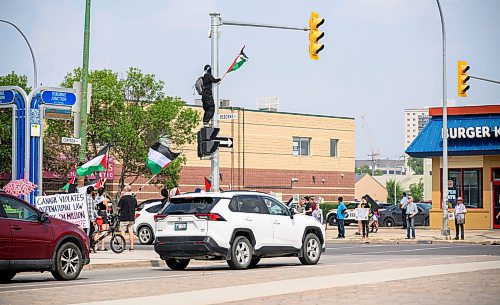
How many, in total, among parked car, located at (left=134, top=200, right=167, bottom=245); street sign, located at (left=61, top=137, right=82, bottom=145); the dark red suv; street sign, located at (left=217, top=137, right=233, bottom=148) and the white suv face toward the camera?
2

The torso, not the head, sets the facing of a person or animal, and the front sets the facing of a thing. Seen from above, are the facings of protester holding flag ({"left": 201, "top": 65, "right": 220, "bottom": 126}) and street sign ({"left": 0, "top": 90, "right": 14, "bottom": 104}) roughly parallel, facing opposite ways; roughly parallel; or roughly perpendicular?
roughly perpendicular

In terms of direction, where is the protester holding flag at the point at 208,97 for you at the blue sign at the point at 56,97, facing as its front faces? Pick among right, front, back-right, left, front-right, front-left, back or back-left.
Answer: front-left

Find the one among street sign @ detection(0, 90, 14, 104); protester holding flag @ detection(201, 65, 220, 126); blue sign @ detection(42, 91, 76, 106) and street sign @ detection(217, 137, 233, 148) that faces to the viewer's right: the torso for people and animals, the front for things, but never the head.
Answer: the protester holding flag

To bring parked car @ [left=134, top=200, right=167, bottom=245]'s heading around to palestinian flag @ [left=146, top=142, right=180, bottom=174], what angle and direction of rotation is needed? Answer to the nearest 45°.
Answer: approximately 135° to its right

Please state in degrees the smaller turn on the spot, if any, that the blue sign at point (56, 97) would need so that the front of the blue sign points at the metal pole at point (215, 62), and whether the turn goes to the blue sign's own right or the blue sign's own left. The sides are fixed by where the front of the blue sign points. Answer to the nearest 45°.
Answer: approximately 45° to the blue sign's own left

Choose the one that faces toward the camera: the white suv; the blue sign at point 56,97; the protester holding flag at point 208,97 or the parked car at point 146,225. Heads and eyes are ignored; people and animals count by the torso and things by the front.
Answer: the blue sign

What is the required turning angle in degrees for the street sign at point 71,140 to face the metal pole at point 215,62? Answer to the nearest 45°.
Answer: approximately 45° to its left

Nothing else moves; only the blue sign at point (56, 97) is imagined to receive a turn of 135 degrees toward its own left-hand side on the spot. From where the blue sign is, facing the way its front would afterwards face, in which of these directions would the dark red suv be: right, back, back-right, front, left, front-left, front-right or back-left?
back-right

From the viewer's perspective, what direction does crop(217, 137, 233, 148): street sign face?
toward the camera

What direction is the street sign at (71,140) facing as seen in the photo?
toward the camera

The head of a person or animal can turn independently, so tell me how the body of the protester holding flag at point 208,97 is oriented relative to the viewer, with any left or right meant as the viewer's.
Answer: facing to the right of the viewer

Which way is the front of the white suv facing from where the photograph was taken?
facing away from the viewer and to the right of the viewer
